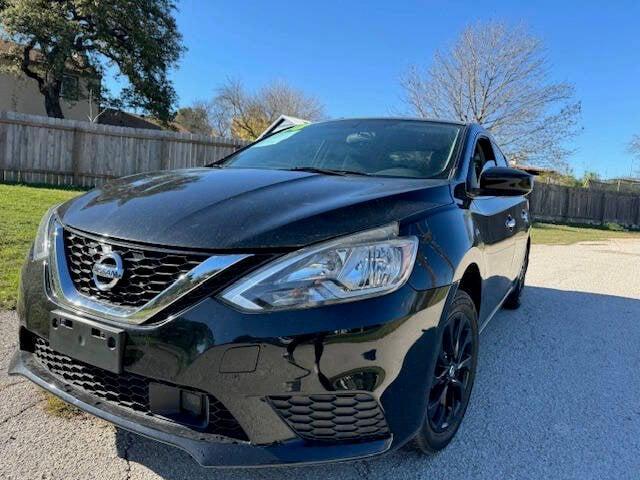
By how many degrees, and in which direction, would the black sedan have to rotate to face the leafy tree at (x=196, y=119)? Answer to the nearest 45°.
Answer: approximately 135° to its right

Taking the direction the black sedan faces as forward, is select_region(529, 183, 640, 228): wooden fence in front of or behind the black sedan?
behind

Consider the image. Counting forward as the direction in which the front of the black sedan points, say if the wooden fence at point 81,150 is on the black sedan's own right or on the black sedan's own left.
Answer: on the black sedan's own right

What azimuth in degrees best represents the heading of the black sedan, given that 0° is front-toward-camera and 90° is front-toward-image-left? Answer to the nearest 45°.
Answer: approximately 45°
